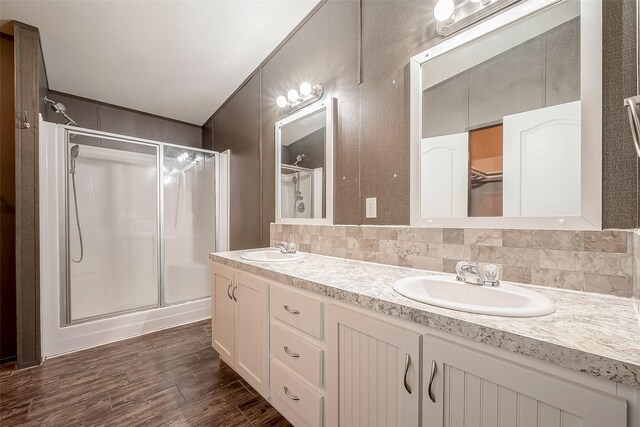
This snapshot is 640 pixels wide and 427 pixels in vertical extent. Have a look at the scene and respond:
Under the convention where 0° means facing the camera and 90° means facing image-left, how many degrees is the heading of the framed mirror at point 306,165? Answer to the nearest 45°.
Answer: approximately 45°

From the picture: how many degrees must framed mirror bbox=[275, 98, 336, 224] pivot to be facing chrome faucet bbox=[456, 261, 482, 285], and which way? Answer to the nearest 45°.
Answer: approximately 90° to its left

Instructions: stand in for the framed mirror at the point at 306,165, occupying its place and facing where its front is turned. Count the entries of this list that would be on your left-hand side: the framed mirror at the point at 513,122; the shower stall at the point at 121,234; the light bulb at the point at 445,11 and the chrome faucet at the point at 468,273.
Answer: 3

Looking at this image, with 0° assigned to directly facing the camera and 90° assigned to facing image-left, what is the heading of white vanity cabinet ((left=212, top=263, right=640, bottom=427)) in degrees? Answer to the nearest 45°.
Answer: approximately 45°

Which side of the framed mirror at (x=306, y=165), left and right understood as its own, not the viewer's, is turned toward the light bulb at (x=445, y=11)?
left

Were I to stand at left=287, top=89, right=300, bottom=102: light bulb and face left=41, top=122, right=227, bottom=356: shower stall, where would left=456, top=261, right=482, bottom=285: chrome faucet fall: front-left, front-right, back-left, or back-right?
back-left

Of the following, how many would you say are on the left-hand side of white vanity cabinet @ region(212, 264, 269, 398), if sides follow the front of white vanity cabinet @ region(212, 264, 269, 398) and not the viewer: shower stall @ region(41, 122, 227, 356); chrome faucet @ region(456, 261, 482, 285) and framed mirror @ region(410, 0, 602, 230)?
2
